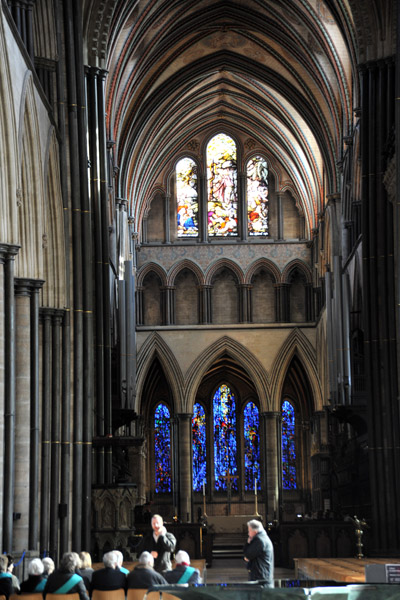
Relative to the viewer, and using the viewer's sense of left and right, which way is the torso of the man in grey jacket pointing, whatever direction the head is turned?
facing to the left of the viewer

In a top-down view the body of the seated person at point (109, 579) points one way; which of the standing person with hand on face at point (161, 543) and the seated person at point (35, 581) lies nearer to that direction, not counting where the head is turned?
the standing person with hand on face

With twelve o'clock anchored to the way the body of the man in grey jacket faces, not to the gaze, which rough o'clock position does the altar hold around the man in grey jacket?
The altar is roughly at 3 o'clock from the man in grey jacket.

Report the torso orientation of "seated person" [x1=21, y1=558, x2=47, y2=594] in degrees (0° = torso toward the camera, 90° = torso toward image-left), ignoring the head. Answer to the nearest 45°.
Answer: approximately 180°

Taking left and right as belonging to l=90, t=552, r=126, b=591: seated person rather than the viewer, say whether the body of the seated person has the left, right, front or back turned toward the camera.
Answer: back

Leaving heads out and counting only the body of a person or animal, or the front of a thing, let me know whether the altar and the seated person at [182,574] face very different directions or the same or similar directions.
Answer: very different directions

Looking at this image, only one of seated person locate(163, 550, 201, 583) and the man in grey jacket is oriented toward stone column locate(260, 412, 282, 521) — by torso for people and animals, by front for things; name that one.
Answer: the seated person

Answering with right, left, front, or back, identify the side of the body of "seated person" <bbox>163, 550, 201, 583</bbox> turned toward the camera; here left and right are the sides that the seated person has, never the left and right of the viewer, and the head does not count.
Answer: back

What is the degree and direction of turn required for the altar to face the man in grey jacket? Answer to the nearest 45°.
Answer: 0° — it already faces them

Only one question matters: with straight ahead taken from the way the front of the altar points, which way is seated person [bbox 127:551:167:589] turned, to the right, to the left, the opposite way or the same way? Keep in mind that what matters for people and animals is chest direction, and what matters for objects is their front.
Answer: the opposite way

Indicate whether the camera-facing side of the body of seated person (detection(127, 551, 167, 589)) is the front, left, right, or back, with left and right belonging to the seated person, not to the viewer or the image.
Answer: back

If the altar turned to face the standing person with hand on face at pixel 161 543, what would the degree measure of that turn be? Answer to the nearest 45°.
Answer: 0° — it already faces them
